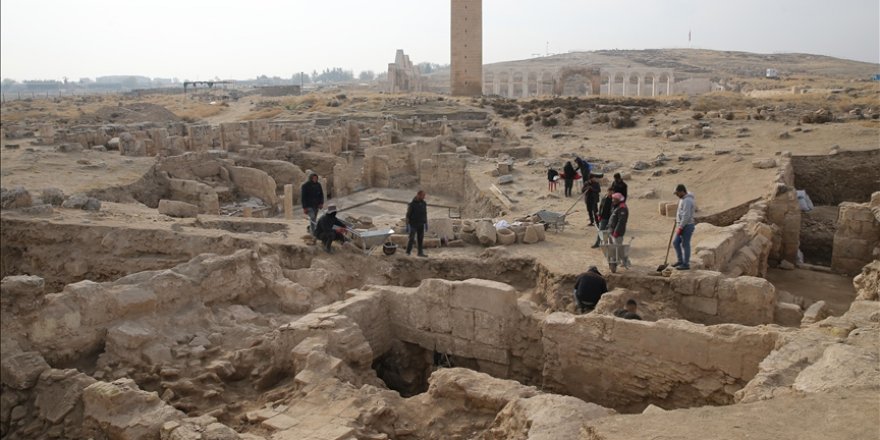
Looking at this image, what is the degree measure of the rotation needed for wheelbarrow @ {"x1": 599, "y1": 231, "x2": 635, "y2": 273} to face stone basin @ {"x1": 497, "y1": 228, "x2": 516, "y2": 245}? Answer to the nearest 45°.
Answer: approximately 135° to its right

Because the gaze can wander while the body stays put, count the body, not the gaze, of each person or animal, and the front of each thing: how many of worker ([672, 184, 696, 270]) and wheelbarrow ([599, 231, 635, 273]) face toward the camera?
1

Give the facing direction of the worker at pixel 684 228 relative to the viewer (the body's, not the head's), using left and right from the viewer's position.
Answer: facing to the left of the viewer

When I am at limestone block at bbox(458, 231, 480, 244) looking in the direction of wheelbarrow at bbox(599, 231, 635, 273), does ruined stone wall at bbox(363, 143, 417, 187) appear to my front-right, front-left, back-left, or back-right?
back-left

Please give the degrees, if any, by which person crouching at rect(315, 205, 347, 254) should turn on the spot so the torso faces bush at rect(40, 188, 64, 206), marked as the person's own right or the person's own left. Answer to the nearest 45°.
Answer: approximately 180°

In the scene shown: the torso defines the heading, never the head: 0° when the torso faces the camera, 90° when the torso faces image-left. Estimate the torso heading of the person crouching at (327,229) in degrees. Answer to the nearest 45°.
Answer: approximately 315°

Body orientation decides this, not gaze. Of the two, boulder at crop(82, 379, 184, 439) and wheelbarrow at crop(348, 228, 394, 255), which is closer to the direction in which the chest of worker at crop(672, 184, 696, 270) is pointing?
the wheelbarrow

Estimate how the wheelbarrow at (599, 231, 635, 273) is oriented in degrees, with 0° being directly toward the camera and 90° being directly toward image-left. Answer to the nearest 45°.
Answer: approximately 0°

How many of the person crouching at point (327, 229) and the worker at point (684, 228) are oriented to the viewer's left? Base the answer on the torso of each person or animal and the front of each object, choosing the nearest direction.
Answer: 1

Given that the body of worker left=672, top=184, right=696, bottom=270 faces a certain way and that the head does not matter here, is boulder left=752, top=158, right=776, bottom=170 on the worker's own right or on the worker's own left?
on the worker's own right

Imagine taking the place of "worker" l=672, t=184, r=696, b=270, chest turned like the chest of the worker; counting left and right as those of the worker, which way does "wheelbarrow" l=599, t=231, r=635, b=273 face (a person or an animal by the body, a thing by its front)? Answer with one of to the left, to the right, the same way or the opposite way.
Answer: to the left
